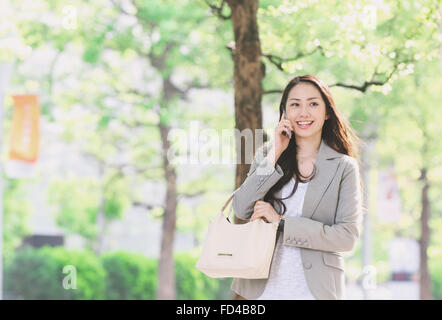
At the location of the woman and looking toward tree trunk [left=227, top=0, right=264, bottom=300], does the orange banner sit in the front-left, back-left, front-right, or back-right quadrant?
front-left

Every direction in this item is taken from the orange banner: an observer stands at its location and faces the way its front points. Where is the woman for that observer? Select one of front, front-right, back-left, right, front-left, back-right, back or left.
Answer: front

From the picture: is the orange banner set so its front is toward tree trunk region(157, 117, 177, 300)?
no

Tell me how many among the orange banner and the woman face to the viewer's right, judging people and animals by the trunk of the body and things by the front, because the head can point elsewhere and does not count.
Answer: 0

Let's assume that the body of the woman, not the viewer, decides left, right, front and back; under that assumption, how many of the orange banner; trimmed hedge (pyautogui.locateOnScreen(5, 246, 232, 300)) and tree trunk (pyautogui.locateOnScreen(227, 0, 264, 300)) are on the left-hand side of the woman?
0

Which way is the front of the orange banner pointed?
toward the camera

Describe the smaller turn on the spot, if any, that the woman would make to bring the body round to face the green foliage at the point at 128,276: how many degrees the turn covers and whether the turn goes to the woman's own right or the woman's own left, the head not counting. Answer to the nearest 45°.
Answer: approximately 135° to the woman's own right

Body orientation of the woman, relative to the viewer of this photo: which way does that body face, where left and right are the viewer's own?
facing the viewer and to the left of the viewer

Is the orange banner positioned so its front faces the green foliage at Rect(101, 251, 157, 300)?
no

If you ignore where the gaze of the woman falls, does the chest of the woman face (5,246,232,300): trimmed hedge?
no

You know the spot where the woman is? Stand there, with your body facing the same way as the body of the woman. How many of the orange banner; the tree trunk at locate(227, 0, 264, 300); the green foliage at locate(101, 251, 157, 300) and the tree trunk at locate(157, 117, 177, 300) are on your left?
0

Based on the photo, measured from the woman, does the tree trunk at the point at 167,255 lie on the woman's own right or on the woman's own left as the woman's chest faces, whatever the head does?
on the woman's own right
